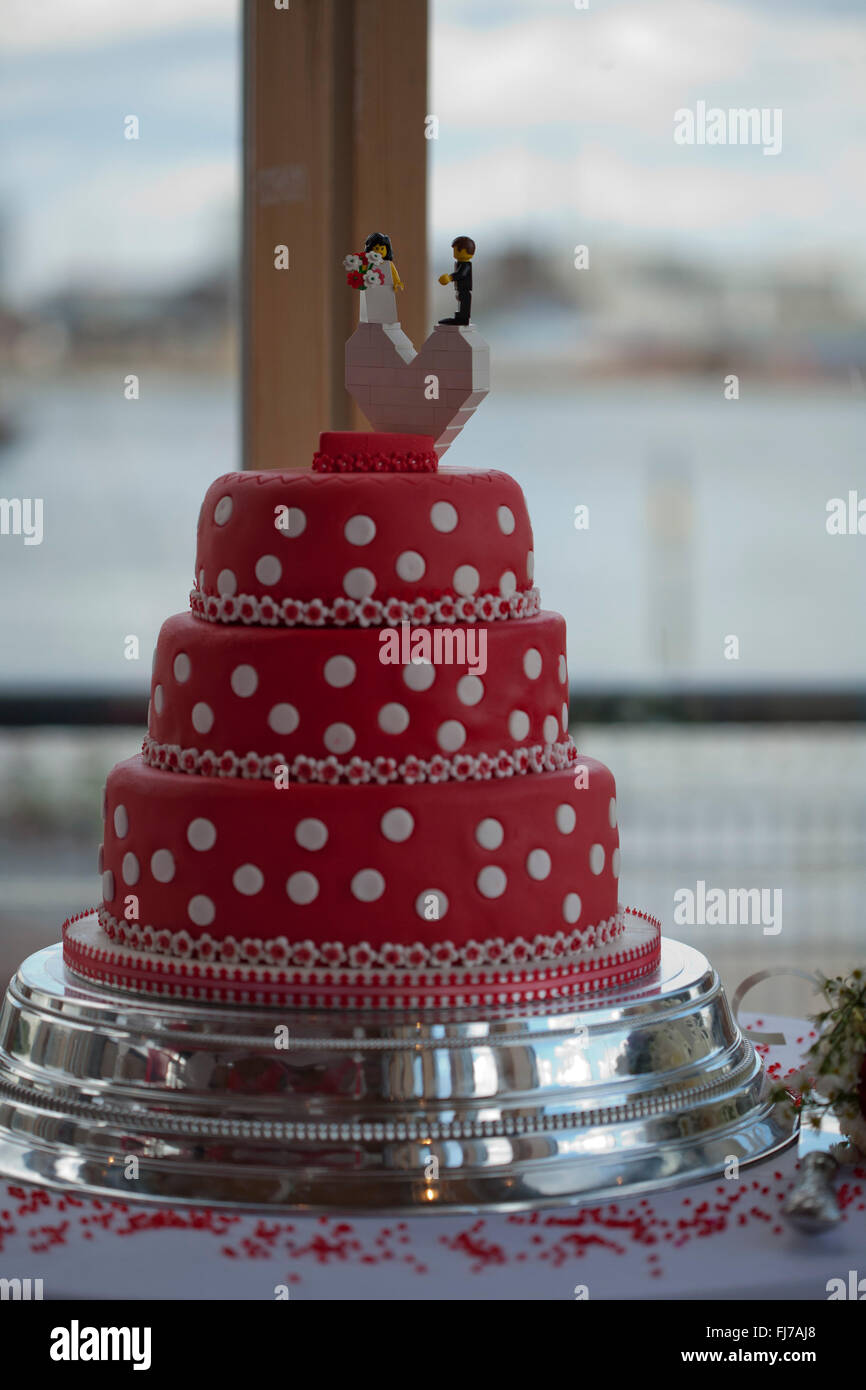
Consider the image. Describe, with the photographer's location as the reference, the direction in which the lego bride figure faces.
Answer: facing the viewer and to the left of the viewer

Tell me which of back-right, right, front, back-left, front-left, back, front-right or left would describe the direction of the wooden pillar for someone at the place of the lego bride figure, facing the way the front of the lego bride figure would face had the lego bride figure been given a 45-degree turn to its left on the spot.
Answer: back
